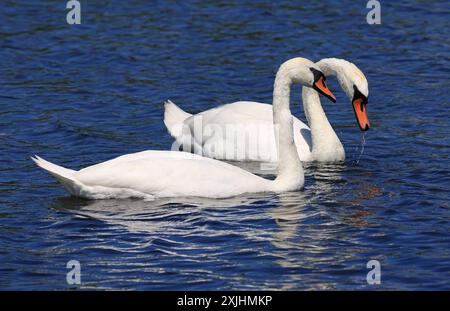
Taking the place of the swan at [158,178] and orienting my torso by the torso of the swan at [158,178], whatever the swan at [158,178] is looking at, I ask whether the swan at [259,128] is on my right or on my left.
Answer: on my left

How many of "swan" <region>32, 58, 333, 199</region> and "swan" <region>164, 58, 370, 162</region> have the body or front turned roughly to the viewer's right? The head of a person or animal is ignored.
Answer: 2

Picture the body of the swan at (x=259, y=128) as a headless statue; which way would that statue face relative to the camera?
to the viewer's right

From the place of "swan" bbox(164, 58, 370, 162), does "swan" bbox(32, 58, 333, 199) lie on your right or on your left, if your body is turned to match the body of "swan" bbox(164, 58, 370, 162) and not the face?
on your right

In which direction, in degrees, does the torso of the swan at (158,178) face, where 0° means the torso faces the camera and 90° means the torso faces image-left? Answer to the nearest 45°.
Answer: approximately 270°
